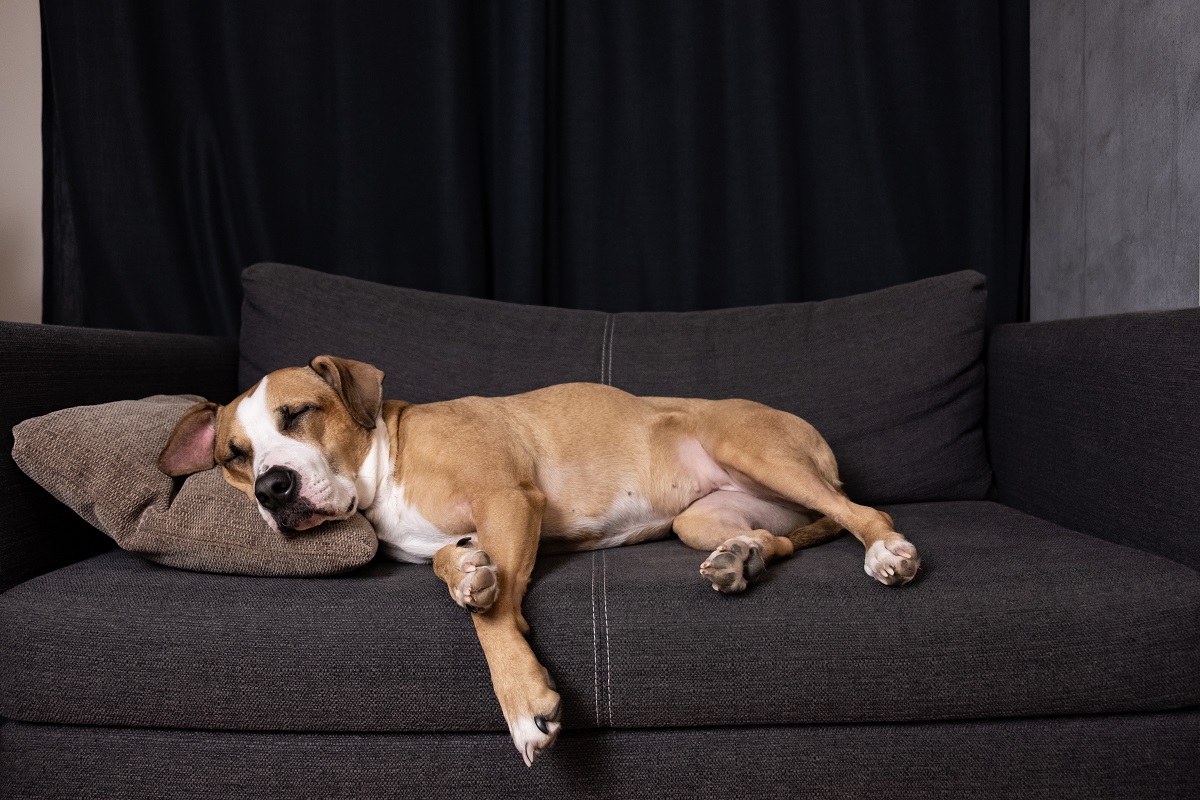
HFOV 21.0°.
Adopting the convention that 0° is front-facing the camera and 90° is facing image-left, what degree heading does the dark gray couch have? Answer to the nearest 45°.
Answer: approximately 0°
